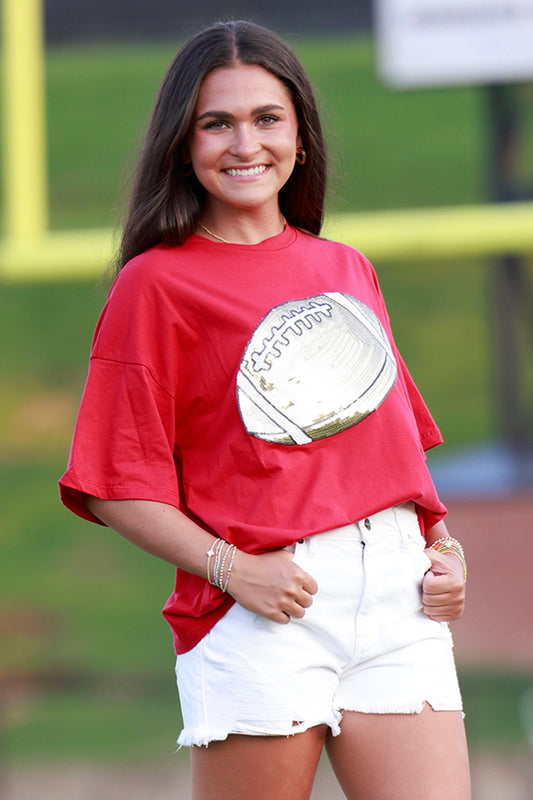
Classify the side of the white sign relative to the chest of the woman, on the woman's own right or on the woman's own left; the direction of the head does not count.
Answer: on the woman's own left

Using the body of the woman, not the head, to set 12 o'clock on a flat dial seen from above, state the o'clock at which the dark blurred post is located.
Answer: The dark blurred post is roughly at 8 o'clock from the woman.

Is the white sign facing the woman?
yes

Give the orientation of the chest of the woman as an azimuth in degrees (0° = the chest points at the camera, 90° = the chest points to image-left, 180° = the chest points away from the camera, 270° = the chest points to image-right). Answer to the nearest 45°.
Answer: approximately 315°
